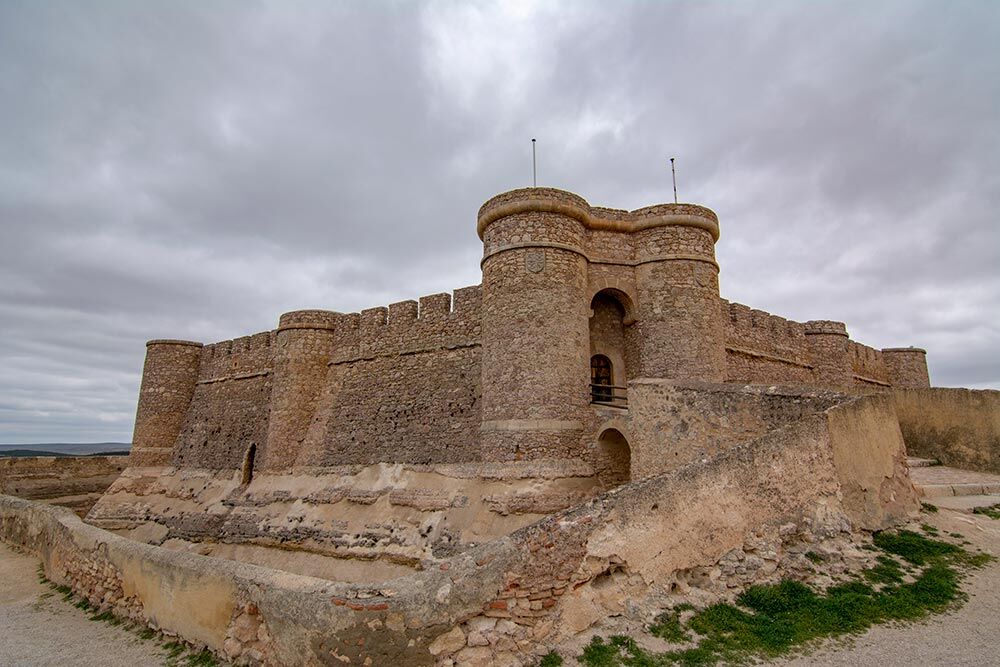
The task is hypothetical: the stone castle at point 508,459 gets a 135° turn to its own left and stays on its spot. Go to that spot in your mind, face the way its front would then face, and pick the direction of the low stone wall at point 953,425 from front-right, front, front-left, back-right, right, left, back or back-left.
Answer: right

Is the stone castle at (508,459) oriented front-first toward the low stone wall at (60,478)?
no

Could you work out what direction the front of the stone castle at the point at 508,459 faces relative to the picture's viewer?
facing the viewer and to the right of the viewer

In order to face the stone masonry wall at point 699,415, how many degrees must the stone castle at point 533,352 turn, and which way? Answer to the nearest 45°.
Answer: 0° — it already faces it

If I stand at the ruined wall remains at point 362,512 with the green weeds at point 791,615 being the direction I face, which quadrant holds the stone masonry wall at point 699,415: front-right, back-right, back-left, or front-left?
front-left

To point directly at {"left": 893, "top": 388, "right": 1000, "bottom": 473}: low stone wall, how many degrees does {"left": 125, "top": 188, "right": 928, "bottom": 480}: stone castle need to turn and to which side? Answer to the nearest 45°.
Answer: approximately 45° to its left
